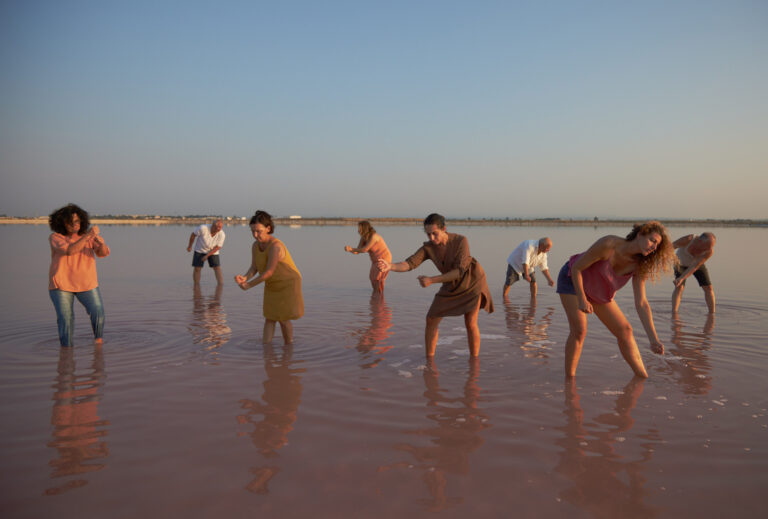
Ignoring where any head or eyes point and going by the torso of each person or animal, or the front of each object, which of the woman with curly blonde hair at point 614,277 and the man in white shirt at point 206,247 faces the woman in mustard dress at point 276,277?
the man in white shirt

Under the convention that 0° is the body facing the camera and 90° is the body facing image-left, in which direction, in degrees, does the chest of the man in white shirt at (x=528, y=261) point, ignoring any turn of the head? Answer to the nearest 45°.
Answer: approximately 315°

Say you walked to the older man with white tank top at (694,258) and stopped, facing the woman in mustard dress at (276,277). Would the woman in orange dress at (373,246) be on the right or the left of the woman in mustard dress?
right

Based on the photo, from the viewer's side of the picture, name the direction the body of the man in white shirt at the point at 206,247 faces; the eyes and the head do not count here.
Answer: toward the camera

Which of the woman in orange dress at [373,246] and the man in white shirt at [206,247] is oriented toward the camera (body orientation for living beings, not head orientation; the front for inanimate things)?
the man in white shirt

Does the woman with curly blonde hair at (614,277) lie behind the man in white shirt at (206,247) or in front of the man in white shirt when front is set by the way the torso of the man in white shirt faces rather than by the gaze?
in front

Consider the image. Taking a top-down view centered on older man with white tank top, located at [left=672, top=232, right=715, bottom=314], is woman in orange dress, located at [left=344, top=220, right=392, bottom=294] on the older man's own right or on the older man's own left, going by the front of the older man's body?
on the older man's own right

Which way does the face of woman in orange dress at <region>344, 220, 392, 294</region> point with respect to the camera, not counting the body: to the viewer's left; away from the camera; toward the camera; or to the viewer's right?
to the viewer's left

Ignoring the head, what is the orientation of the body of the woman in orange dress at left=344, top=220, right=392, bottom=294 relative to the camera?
to the viewer's left

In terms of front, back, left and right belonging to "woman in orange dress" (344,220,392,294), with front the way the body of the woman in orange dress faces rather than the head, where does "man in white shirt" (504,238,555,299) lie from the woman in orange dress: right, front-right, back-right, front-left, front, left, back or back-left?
back

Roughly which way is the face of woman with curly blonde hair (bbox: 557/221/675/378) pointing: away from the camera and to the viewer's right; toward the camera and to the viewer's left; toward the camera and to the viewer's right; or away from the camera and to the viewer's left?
toward the camera and to the viewer's right

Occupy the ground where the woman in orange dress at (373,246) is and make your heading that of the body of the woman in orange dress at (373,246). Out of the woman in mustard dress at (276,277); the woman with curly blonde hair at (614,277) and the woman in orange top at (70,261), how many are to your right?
0

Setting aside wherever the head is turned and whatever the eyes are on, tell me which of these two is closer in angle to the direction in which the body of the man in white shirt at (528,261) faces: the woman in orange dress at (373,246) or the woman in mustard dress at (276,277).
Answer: the woman in mustard dress

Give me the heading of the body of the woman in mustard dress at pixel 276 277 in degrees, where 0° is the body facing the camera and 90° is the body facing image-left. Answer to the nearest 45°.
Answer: approximately 45°

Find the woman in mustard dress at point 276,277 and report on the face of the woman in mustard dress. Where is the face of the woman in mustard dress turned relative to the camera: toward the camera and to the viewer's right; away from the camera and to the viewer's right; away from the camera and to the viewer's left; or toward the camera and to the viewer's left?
toward the camera and to the viewer's left

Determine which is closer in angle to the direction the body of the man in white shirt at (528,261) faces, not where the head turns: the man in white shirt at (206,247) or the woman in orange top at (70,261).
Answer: the woman in orange top

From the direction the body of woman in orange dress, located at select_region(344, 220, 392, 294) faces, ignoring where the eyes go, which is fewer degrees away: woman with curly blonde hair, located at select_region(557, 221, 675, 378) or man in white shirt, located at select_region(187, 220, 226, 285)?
the man in white shirt
